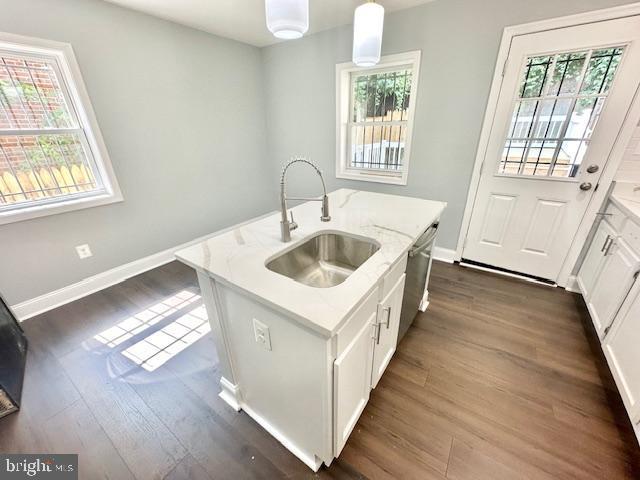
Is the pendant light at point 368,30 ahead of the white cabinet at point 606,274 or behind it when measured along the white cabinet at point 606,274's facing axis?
ahead

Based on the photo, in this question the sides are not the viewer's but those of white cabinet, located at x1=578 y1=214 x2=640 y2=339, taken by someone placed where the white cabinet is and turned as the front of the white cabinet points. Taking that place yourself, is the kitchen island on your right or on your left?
on your left

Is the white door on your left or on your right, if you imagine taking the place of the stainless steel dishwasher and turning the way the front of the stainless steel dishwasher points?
on your left

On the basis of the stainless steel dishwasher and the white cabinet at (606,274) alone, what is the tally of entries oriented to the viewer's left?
1

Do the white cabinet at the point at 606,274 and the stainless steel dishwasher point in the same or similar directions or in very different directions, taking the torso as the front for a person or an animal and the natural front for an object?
very different directions

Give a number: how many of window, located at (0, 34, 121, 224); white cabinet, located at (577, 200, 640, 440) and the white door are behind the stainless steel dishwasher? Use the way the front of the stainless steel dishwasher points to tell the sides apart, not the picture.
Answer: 1

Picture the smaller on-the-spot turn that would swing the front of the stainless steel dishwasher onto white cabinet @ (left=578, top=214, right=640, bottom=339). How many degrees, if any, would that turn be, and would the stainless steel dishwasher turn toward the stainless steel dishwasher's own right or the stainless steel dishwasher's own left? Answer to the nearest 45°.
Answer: approximately 45° to the stainless steel dishwasher's own left

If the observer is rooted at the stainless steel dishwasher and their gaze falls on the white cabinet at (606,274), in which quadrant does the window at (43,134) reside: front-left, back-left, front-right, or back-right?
back-left

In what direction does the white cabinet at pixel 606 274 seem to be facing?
to the viewer's left

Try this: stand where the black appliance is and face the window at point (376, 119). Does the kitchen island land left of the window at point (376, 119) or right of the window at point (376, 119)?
right

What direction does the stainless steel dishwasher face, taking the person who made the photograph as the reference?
facing to the right of the viewer
